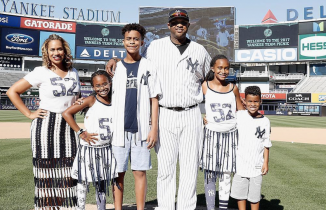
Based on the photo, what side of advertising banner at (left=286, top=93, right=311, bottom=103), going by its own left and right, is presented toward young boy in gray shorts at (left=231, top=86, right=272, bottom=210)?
front

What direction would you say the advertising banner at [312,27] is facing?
toward the camera

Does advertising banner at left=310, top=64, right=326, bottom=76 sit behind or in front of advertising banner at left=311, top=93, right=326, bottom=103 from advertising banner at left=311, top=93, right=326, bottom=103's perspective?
behind

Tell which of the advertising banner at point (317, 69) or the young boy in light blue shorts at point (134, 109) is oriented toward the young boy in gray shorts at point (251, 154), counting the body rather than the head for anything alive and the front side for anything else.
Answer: the advertising banner

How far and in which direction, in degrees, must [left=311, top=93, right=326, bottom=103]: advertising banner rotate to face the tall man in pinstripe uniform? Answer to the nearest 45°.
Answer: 0° — it already faces them

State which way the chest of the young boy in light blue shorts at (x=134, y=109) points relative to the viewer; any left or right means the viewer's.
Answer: facing the viewer

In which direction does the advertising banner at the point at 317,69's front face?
toward the camera

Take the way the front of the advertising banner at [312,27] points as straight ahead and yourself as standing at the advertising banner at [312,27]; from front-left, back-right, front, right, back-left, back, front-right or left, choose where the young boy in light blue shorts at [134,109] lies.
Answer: front

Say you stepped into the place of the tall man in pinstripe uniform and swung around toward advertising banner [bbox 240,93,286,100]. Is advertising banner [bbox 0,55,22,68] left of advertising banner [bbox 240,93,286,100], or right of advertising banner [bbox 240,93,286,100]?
left

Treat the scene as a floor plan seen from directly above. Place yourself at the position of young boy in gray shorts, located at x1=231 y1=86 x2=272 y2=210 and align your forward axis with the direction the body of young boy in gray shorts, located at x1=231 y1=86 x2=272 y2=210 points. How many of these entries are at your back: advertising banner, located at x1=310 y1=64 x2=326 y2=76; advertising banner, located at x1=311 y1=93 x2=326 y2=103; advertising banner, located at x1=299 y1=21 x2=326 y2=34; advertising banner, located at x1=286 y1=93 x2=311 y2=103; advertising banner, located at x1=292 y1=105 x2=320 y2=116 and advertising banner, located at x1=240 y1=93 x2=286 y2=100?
6

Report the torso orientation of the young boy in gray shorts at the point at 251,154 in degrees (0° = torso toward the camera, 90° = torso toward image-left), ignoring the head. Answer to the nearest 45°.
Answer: approximately 0°

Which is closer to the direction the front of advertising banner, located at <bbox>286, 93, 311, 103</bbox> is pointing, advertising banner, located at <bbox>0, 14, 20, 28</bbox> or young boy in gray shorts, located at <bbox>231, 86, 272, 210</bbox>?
the young boy in gray shorts

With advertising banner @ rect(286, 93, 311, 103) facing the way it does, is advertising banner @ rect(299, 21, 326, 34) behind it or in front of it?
behind

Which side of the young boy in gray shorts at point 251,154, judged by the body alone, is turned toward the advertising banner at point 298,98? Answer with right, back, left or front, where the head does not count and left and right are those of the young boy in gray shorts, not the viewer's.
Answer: back
